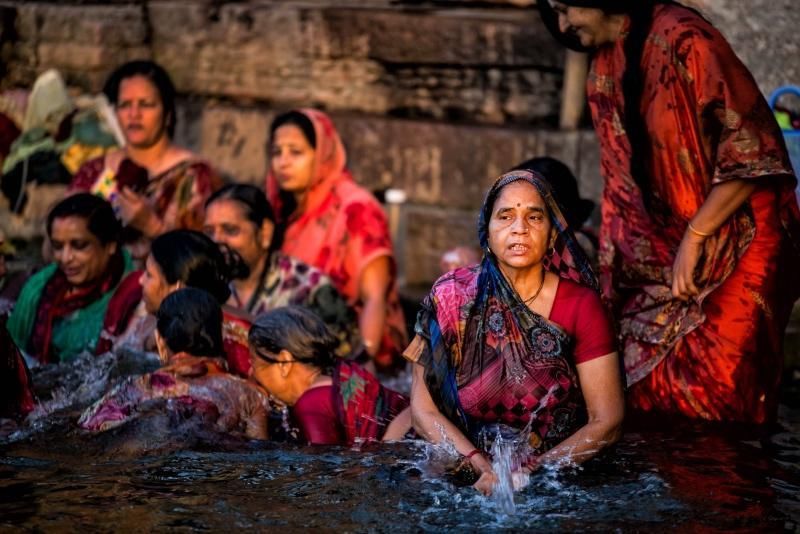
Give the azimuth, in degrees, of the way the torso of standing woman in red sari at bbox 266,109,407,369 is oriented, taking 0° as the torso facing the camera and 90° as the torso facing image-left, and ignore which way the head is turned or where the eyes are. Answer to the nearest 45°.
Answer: approximately 45°

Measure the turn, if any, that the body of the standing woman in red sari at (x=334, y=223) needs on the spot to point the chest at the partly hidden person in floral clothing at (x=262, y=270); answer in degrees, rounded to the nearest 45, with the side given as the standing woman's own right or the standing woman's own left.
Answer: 0° — they already face them

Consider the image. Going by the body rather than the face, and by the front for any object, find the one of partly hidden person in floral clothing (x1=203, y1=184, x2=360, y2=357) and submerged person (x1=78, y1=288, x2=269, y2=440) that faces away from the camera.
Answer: submerged person (x1=78, y1=288, x2=269, y2=440)

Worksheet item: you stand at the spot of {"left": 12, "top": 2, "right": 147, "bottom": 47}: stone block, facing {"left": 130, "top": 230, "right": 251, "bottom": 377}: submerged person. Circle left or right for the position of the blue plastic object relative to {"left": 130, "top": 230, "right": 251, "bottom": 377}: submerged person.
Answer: left

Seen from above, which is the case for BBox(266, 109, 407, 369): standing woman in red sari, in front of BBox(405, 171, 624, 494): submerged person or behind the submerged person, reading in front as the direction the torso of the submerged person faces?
behind

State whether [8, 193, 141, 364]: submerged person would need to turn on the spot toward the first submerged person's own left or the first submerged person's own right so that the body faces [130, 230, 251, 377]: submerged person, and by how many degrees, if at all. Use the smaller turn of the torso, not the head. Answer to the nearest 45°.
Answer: approximately 90° to the first submerged person's own left

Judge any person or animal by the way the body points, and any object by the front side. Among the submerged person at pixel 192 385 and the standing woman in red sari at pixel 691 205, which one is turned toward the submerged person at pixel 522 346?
the standing woman in red sari

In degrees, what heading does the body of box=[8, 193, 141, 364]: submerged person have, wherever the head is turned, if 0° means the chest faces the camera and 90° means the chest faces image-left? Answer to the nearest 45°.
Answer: approximately 45°

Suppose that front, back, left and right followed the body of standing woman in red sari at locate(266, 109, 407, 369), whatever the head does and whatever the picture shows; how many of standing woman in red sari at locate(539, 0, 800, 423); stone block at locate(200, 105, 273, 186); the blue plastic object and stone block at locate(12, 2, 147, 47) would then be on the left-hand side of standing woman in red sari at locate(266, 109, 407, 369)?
2

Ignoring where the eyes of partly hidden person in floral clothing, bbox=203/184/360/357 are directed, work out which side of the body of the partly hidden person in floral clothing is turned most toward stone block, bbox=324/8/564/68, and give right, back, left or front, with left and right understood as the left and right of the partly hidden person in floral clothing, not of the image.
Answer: back

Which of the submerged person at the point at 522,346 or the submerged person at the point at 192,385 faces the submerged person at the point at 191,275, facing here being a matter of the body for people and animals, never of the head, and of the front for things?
the submerged person at the point at 192,385
